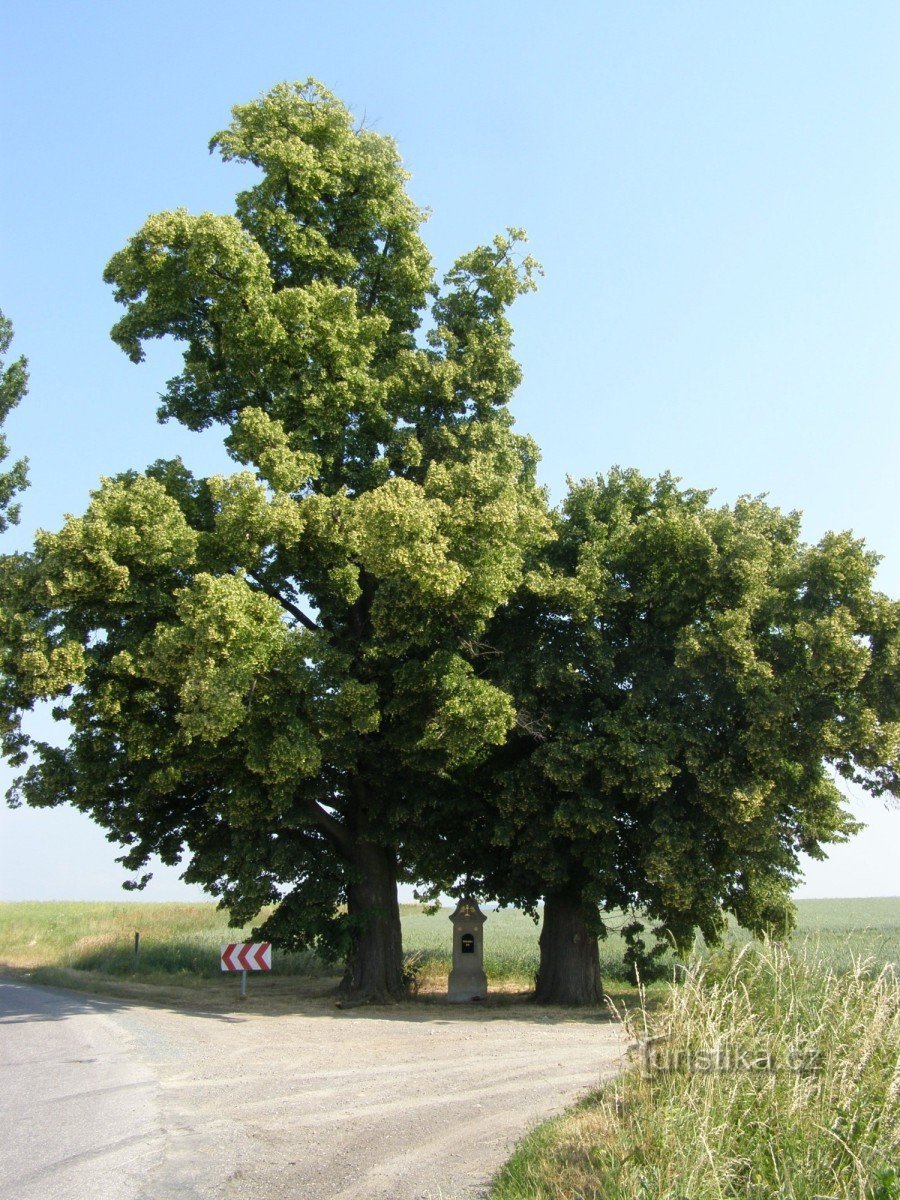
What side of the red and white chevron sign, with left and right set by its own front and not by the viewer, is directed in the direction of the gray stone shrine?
left

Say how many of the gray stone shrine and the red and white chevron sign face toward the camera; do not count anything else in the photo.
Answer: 2

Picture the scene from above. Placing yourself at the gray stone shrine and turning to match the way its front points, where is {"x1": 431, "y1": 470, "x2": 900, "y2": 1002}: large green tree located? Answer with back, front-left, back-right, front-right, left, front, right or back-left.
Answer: front-left

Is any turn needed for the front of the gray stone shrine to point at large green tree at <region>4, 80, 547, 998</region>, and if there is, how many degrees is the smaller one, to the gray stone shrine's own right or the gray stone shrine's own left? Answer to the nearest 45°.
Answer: approximately 45° to the gray stone shrine's own right

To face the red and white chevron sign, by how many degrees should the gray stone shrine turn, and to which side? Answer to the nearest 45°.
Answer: approximately 45° to its right

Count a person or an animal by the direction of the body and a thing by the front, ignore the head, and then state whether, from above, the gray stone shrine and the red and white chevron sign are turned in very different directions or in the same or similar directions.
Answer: same or similar directions

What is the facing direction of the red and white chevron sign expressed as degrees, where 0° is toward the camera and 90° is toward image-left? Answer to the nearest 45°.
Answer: approximately 0°

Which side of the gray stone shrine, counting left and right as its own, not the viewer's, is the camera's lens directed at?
front
